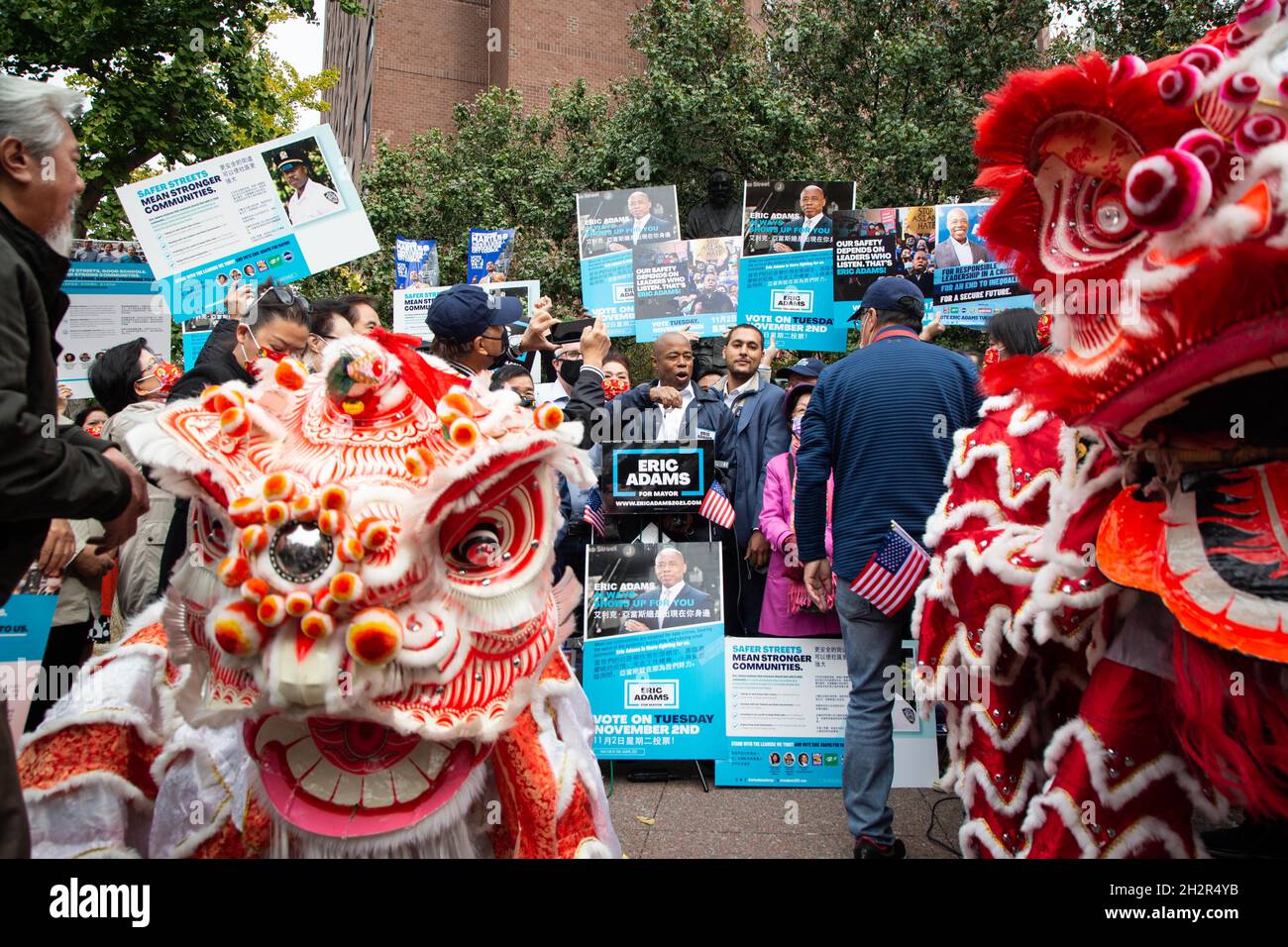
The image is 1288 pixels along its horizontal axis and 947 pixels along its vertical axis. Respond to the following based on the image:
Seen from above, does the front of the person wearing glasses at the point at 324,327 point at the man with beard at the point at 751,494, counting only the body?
no

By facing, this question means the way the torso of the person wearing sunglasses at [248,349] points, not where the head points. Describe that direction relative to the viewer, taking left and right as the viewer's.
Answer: facing the viewer and to the right of the viewer

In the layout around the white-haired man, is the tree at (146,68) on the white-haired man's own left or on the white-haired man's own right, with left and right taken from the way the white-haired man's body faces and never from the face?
on the white-haired man's own left

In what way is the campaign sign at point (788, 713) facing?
toward the camera

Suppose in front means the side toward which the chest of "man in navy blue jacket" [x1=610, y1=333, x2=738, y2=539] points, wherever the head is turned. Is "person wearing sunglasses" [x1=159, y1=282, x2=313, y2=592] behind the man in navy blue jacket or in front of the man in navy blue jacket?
in front

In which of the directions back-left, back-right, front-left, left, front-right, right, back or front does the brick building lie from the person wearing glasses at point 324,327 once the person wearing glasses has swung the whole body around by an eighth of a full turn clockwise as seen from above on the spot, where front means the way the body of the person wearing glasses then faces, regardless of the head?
back

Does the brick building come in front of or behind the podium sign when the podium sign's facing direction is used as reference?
behind

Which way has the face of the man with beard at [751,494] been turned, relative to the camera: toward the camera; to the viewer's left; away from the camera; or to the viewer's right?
toward the camera

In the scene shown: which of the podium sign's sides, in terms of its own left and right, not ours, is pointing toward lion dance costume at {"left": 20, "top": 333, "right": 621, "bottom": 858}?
front

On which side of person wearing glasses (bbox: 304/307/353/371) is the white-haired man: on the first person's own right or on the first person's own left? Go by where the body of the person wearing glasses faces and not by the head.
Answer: on the first person's own right

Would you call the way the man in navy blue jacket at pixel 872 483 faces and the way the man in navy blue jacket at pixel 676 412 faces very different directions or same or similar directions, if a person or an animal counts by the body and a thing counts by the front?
very different directions

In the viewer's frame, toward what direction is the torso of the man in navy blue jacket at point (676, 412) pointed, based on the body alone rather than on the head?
toward the camera

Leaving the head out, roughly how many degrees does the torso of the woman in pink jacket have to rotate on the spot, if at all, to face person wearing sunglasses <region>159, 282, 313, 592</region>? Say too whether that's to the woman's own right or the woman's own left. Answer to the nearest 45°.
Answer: approximately 45° to the woman's own right

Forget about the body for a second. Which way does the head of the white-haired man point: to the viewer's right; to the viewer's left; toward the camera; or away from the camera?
to the viewer's right

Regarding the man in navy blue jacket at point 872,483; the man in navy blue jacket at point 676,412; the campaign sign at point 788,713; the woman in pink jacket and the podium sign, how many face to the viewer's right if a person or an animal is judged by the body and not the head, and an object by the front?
0
